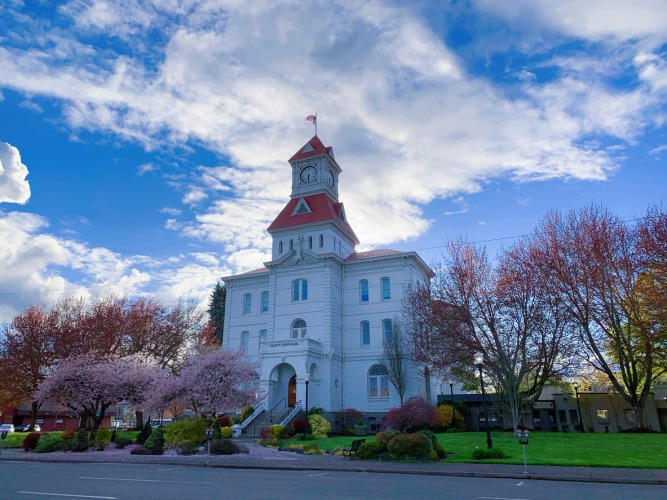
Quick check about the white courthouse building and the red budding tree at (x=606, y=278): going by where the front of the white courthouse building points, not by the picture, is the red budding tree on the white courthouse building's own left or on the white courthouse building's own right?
on the white courthouse building's own left

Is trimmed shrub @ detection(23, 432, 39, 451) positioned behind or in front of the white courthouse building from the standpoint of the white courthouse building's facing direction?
in front

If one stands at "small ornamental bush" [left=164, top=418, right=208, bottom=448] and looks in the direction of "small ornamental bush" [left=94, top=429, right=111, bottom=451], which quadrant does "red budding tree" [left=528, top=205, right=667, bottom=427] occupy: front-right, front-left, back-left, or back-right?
back-right

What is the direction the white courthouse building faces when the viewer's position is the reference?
facing the viewer and to the left of the viewer

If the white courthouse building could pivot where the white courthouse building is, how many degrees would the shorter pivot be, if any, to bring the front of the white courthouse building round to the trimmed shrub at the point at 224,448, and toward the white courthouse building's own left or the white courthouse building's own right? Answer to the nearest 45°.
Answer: approximately 45° to the white courthouse building's own left

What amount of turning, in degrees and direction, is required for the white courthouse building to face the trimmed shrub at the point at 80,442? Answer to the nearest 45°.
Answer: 0° — it already faces it

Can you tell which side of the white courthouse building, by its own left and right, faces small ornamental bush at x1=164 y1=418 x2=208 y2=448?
front

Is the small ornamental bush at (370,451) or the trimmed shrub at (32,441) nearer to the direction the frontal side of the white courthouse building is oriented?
the trimmed shrub

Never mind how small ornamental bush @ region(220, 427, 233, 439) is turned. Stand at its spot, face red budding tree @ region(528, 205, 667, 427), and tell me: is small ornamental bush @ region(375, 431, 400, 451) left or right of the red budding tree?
right

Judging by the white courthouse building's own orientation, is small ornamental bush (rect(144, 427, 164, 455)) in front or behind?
in front
